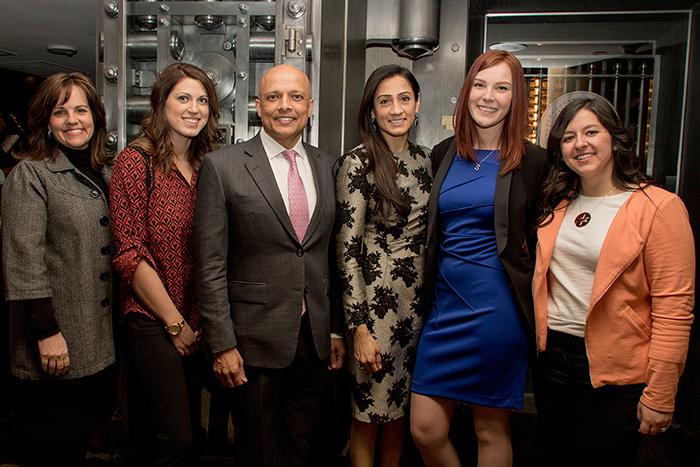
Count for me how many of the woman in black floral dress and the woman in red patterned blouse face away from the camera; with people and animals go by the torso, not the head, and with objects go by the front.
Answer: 0

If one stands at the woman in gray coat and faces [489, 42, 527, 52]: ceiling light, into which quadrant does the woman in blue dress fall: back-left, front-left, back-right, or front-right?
front-right

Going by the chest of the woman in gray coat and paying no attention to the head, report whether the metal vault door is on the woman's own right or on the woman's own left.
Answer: on the woman's own left

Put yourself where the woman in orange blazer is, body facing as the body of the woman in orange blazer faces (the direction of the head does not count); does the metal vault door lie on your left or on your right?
on your right

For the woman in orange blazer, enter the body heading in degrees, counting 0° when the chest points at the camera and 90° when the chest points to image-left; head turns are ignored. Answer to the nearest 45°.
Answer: approximately 45°

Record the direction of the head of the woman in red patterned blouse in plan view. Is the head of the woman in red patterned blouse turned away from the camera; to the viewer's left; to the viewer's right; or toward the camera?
toward the camera

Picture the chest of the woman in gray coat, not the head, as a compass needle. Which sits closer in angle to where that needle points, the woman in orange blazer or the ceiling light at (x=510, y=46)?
the woman in orange blazer

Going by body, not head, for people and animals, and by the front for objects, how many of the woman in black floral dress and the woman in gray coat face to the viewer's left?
0

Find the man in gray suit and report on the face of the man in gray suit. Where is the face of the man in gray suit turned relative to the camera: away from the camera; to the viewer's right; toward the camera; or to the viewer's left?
toward the camera

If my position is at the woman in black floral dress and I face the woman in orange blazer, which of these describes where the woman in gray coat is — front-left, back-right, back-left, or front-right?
back-right

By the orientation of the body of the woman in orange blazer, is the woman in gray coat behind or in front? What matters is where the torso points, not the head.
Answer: in front

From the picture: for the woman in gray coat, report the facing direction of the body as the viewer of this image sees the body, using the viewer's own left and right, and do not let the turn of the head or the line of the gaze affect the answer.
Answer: facing the viewer and to the right of the viewer

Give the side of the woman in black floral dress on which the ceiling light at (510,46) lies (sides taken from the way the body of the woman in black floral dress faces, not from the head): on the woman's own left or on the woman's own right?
on the woman's own left

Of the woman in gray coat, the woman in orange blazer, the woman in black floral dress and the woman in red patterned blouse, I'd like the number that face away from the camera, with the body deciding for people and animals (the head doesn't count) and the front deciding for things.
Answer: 0
